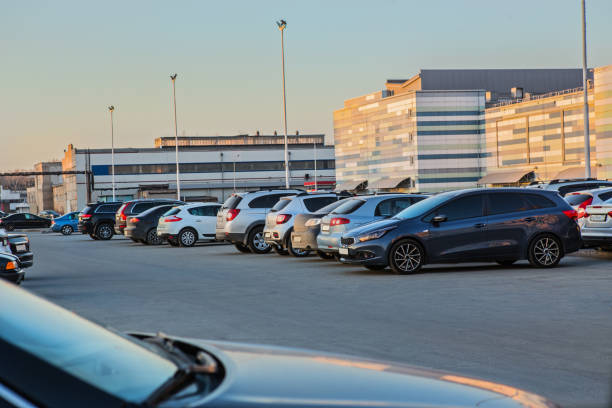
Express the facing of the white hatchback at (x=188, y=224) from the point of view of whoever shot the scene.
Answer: facing away from the viewer and to the right of the viewer

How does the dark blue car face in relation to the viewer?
to the viewer's left

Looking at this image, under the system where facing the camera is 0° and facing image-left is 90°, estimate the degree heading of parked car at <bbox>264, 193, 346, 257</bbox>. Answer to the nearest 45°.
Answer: approximately 225°

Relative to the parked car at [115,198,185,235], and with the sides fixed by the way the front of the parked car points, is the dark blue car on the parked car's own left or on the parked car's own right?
on the parked car's own right

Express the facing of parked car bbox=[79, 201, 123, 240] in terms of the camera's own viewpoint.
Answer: facing away from the viewer and to the right of the viewer

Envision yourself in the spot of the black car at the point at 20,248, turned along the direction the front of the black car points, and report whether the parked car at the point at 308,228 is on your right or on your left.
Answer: on your left

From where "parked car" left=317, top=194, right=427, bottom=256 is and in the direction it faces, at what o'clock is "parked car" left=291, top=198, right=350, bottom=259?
"parked car" left=291, top=198, right=350, bottom=259 is roughly at 9 o'clock from "parked car" left=317, top=194, right=427, bottom=256.

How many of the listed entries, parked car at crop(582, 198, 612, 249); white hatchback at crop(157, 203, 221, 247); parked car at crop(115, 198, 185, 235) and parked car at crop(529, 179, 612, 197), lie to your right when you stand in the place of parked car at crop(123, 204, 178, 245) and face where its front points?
3

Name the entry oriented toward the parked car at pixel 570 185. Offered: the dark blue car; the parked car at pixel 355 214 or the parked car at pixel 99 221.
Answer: the parked car at pixel 355 214

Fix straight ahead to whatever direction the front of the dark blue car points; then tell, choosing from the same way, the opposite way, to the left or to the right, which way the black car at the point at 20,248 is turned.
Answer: the opposite way

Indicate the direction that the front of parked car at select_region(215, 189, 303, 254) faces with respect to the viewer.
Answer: facing away from the viewer and to the right of the viewer

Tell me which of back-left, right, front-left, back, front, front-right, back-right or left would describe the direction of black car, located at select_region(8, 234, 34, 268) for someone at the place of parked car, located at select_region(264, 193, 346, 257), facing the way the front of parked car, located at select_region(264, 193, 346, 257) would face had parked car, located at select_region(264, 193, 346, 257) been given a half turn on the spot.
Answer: front

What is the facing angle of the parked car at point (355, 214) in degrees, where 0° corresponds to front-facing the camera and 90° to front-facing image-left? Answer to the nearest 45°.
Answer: approximately 225°
